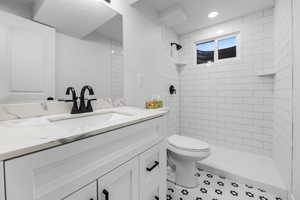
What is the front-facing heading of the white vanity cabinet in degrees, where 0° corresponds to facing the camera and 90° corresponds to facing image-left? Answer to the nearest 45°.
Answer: approximately 315°

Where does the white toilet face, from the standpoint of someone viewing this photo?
facing the viewer and to the right of the viewer

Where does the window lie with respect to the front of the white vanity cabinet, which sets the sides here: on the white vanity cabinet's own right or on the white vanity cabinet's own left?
on the white vanity cabinet's own left

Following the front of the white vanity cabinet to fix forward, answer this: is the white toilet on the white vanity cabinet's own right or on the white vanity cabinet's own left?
on the white vanity cabinet's own left

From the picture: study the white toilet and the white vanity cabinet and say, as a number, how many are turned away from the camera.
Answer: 0
